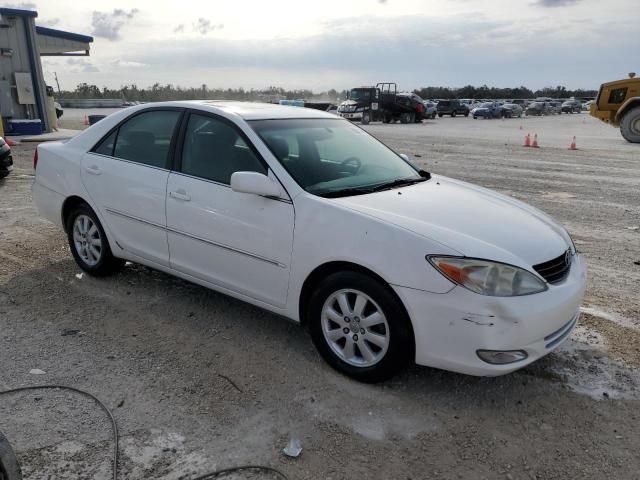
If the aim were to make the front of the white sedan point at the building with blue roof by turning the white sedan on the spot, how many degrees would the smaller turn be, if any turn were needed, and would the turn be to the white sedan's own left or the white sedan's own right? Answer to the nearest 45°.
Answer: approximately 180°

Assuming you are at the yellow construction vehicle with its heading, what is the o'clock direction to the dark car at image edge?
The dark car at image edge is roughly at 4 o'clock from the yellow construction vehicle.

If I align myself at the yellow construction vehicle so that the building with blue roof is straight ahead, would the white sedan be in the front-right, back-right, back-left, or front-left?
front-left

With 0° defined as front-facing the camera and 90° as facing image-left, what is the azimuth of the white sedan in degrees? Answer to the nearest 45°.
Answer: approximately 315°

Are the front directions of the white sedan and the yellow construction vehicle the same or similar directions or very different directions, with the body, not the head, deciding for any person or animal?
same or similar directions

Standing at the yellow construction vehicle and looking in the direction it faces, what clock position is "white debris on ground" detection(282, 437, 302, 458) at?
The white debris on ground is roughly at 3 o'clock from the yellow construction vehicle.

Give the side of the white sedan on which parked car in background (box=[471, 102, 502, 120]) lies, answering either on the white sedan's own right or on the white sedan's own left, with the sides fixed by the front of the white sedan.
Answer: on the white sedan's own left

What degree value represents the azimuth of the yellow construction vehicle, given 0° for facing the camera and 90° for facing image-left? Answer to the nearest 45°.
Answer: approximately 270°

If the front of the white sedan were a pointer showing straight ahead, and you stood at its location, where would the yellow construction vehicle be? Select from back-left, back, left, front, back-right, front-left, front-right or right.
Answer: left

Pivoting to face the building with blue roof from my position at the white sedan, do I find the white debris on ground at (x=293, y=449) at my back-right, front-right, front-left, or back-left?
back-left

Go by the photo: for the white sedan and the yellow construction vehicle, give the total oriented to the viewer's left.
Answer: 0
